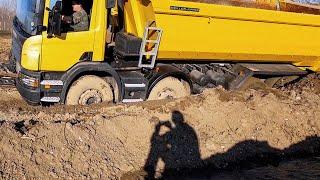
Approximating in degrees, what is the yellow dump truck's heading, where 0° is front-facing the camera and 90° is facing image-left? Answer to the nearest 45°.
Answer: approximately 90°
